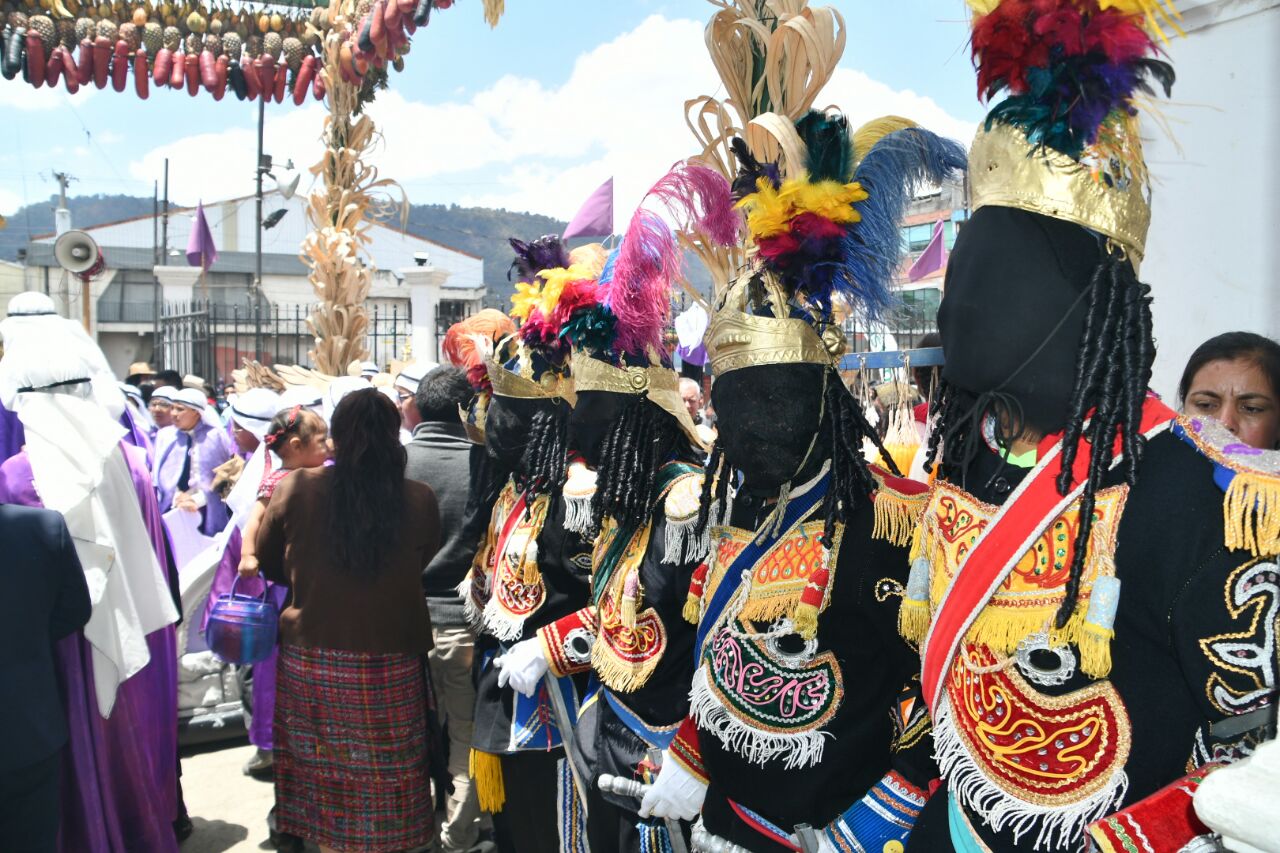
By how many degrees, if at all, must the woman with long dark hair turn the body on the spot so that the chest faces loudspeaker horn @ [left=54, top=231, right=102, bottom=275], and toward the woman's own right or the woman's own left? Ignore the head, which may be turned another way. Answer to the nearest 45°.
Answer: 0° — they already face it

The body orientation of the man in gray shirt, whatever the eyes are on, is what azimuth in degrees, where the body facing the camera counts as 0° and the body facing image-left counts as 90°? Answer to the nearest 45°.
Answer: approximately 180°

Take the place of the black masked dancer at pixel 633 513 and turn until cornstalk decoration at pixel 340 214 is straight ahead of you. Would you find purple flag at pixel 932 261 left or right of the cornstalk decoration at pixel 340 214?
right

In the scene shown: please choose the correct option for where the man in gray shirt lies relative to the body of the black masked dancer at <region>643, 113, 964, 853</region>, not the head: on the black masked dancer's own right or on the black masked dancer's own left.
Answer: on the black masked dancer's own right

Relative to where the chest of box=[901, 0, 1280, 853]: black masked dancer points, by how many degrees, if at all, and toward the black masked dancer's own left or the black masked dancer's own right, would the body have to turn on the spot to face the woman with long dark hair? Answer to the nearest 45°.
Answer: approximately 90° to the black masked dancer's own right

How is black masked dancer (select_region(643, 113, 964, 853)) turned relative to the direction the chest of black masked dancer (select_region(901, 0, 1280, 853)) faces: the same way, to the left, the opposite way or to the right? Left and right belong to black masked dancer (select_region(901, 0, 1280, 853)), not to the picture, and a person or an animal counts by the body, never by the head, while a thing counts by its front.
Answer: the same way

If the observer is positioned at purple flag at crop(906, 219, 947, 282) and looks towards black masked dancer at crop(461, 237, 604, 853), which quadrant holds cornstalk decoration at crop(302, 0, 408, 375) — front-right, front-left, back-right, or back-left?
front-right

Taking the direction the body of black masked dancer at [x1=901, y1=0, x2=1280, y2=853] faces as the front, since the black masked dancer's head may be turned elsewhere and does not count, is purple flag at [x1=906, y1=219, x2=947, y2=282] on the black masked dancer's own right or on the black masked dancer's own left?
on the black masked dancer's own right

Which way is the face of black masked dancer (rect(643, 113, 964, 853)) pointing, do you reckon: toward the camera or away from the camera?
toward the camera

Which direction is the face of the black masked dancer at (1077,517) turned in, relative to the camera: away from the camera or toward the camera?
toward the camera

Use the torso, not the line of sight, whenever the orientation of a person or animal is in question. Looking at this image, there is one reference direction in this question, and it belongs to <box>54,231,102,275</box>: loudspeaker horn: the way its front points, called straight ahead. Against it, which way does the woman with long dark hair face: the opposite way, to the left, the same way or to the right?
the opposite way

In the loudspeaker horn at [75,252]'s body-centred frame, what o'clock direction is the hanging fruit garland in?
The hanging fruit garland is roughly at 12 o'clock from the loudspeaker horn.

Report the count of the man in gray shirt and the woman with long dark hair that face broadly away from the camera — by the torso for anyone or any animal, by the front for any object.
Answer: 2

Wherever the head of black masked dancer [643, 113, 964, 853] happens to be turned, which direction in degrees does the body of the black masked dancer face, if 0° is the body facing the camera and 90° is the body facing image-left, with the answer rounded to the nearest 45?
approximately 45°

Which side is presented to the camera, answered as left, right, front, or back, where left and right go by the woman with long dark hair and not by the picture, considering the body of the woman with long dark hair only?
back

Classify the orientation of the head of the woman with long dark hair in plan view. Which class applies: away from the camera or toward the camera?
away from the camera

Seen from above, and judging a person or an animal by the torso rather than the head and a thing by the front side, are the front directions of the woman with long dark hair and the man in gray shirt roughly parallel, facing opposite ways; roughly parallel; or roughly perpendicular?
roughly parallel

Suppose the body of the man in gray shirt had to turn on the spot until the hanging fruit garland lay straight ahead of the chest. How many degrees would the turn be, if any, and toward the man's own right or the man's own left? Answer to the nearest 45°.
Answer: approximately 45° to the man's own left

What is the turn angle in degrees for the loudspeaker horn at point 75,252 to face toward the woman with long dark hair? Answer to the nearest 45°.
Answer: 0° — it already faces them

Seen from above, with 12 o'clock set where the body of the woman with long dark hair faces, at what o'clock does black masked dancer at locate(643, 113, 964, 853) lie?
The black masked dancer is roughly at 5 o'clock from the woman with long dark hair.
